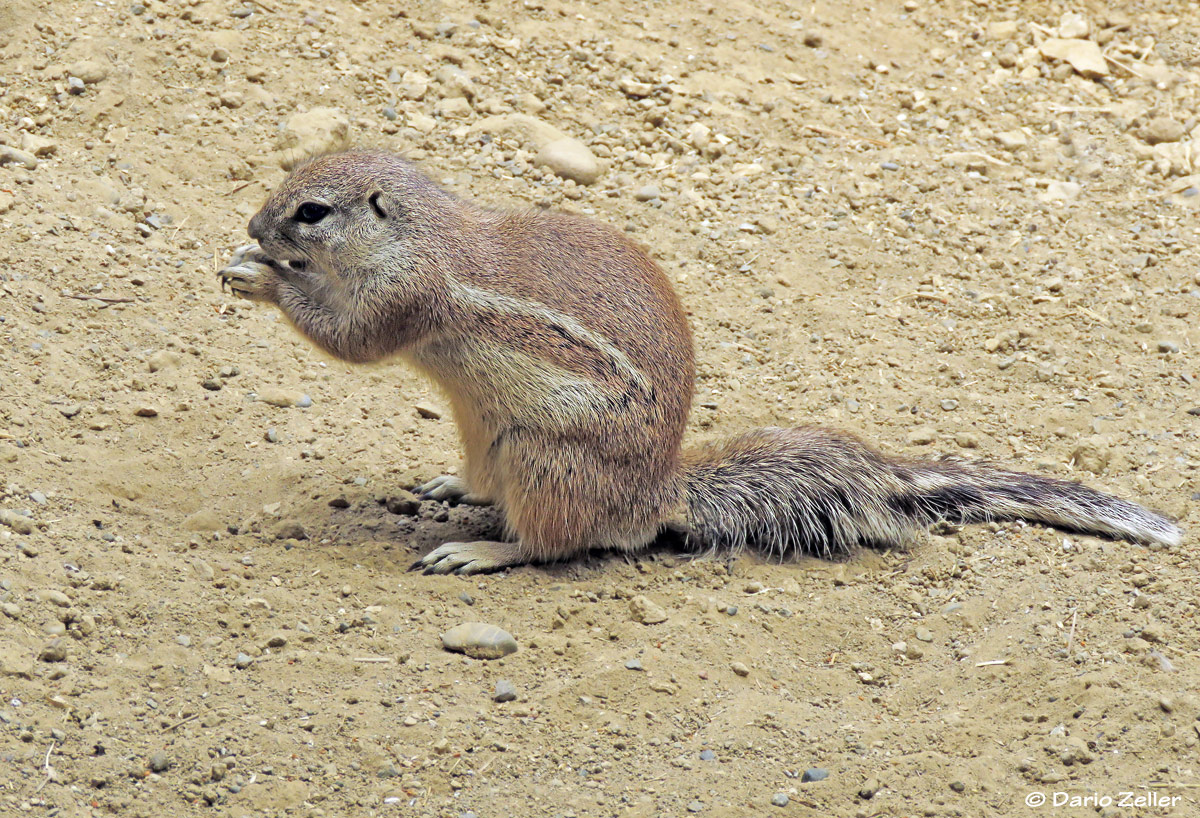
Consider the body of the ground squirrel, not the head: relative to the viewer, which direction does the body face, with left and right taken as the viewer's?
facing to the left of the viewer

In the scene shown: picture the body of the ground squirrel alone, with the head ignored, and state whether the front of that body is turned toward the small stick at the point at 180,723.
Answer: no

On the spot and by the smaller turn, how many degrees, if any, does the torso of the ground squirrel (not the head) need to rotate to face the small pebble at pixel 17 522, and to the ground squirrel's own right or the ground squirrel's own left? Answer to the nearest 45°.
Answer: approximately 45° to the ground squirrel's own left

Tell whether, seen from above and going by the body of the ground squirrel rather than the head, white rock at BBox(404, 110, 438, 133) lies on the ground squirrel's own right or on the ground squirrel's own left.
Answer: on the ground squirrel's own right

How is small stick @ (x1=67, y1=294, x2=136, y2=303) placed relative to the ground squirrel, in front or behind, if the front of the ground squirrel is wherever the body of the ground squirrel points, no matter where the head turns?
in front

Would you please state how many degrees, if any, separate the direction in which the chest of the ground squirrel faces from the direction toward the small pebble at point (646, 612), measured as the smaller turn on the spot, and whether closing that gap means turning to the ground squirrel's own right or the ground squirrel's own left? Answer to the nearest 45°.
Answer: approximately 135° to the ground squirrel's own left

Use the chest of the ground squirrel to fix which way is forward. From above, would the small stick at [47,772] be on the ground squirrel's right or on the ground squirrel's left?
on the ground squirrel's left

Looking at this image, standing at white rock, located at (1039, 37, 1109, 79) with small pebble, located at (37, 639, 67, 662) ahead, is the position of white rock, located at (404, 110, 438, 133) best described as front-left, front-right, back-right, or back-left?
front-right

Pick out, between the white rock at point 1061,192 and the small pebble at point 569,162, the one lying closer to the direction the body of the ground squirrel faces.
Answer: the small pebble

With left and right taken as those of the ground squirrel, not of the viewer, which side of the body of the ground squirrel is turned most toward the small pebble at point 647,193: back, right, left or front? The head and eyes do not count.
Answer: right

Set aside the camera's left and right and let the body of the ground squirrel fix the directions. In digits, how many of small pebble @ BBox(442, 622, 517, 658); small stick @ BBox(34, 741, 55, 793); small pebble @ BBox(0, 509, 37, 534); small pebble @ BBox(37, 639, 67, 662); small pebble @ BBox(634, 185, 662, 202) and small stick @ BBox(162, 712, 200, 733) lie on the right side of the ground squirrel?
1

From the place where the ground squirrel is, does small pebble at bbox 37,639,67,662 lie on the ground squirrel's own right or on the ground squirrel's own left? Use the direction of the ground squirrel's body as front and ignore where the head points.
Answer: on the ground squirrel's own left

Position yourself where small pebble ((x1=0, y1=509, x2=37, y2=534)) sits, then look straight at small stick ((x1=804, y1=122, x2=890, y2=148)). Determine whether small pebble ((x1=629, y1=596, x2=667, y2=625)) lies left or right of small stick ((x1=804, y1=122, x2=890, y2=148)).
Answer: right

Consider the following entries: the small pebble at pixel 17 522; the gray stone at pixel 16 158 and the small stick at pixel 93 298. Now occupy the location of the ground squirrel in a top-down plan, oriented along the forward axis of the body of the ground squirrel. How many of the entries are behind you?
0

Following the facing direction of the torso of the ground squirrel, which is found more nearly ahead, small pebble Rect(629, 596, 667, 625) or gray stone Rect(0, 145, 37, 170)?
the gray stone

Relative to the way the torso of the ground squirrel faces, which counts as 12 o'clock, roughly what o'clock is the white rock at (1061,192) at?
The white rock is roughly at 4 o'clock from the ground squirrel.
